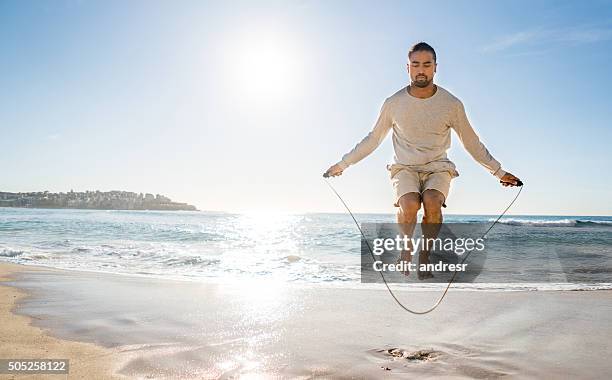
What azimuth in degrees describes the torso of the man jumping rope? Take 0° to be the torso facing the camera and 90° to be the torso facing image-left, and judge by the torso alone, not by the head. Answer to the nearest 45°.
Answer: approximately 0°
